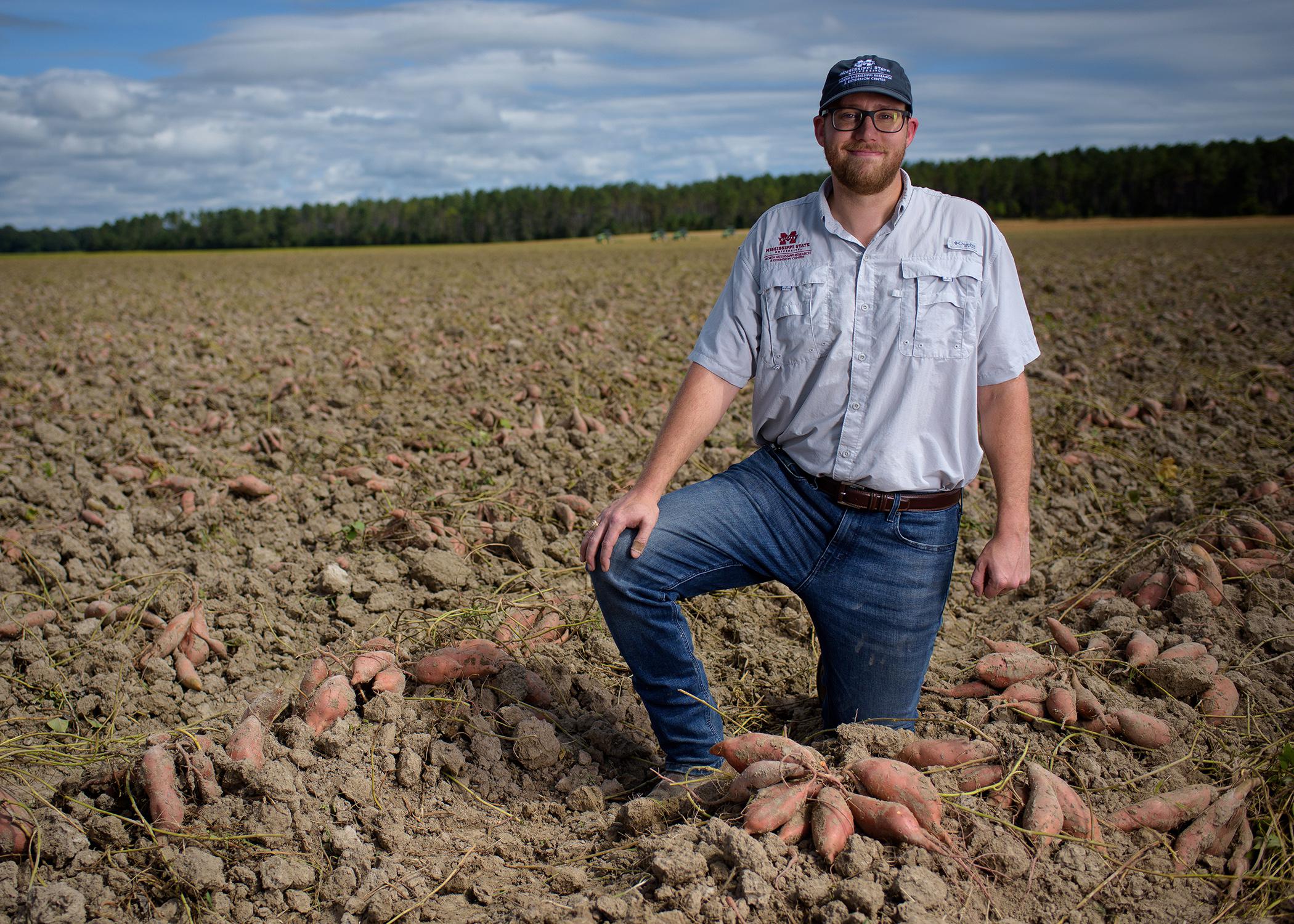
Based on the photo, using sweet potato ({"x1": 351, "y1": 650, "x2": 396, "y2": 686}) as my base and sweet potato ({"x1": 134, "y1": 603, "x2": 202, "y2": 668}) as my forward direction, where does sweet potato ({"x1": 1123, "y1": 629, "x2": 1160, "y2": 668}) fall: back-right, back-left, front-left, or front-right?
back-right

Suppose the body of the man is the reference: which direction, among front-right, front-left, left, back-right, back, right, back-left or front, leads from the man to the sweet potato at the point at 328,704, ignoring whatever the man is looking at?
right

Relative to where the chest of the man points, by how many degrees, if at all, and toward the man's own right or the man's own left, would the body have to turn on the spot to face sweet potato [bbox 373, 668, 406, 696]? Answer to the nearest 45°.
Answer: approximately 90° to the man's own right

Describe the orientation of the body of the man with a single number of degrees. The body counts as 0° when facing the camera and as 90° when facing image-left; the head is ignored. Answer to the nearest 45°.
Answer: approximately 0°

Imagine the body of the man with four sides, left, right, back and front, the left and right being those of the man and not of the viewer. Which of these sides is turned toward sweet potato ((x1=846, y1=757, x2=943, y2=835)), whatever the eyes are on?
front

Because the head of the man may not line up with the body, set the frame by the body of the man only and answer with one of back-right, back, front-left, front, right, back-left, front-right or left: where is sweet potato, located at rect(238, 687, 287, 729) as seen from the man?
right

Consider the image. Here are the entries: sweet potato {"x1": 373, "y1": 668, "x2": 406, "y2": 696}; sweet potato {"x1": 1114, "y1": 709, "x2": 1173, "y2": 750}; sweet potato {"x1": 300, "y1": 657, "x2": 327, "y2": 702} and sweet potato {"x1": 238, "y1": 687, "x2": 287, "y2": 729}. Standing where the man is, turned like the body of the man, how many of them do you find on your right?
3
